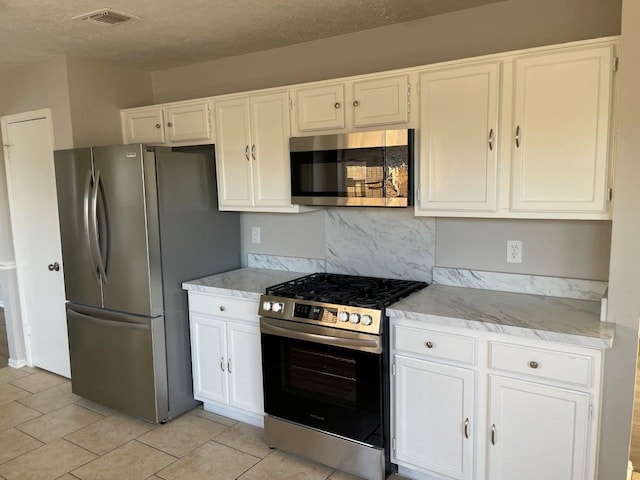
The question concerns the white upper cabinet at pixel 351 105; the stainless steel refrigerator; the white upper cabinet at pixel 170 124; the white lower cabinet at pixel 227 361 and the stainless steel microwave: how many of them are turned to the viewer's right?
0

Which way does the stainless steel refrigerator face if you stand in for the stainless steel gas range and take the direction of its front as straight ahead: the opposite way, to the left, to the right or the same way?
the same way

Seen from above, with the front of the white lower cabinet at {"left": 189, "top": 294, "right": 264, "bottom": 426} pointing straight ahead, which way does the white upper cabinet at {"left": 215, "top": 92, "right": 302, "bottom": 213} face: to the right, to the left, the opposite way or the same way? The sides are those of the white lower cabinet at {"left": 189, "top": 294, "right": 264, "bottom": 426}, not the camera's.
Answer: the same way

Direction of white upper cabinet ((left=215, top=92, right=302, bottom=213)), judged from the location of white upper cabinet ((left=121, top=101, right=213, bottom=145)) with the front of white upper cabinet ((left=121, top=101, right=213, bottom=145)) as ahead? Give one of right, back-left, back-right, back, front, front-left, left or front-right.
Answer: left

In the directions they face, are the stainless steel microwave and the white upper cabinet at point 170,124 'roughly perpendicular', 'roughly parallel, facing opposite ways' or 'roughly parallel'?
roughly parallel

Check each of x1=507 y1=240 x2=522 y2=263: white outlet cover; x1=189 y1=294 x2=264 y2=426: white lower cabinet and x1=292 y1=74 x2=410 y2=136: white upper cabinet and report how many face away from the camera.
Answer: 0

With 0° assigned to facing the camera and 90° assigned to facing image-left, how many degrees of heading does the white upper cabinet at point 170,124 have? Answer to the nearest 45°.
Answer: approximately 45°

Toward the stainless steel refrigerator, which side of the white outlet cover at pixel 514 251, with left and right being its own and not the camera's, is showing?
right

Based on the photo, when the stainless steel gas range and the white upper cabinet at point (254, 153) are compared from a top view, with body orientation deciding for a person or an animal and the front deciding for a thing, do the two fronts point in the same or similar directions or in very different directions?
same or similar directions

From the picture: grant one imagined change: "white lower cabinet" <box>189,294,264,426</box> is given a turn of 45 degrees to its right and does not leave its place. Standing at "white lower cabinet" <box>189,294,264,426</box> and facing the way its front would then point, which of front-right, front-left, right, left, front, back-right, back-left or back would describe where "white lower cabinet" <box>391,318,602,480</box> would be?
back-left

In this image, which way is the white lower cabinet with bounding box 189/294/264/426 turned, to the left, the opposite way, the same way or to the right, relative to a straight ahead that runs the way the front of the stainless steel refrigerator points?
the same way

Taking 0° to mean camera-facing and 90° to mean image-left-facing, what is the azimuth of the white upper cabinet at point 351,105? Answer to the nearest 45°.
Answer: approximately 45°

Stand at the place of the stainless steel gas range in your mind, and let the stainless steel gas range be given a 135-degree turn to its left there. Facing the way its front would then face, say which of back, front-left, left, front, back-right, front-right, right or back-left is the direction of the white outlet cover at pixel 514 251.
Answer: front

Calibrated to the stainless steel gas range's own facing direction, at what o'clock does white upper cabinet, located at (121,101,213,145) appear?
The white upper cabinet is roughly at 3 o'clock from the stainless steel gas range.

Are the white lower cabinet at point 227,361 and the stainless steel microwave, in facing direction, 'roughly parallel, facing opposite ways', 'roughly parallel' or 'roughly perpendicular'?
roughly parallel

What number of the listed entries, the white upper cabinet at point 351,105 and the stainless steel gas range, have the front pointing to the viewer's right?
0

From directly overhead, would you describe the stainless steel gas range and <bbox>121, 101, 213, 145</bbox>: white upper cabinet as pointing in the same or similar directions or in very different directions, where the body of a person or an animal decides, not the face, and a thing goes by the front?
same or similar directions

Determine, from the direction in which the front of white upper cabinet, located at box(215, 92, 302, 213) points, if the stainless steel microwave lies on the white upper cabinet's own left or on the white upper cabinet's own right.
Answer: on the white upper cabinet's own left

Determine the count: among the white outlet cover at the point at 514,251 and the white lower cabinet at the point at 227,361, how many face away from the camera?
0

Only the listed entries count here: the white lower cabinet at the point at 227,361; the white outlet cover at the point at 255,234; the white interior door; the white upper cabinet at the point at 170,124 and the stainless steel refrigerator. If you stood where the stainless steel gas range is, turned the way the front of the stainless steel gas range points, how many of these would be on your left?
0

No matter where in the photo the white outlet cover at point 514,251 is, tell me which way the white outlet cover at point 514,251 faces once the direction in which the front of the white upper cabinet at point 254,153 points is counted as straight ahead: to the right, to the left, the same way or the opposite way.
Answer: the same way
